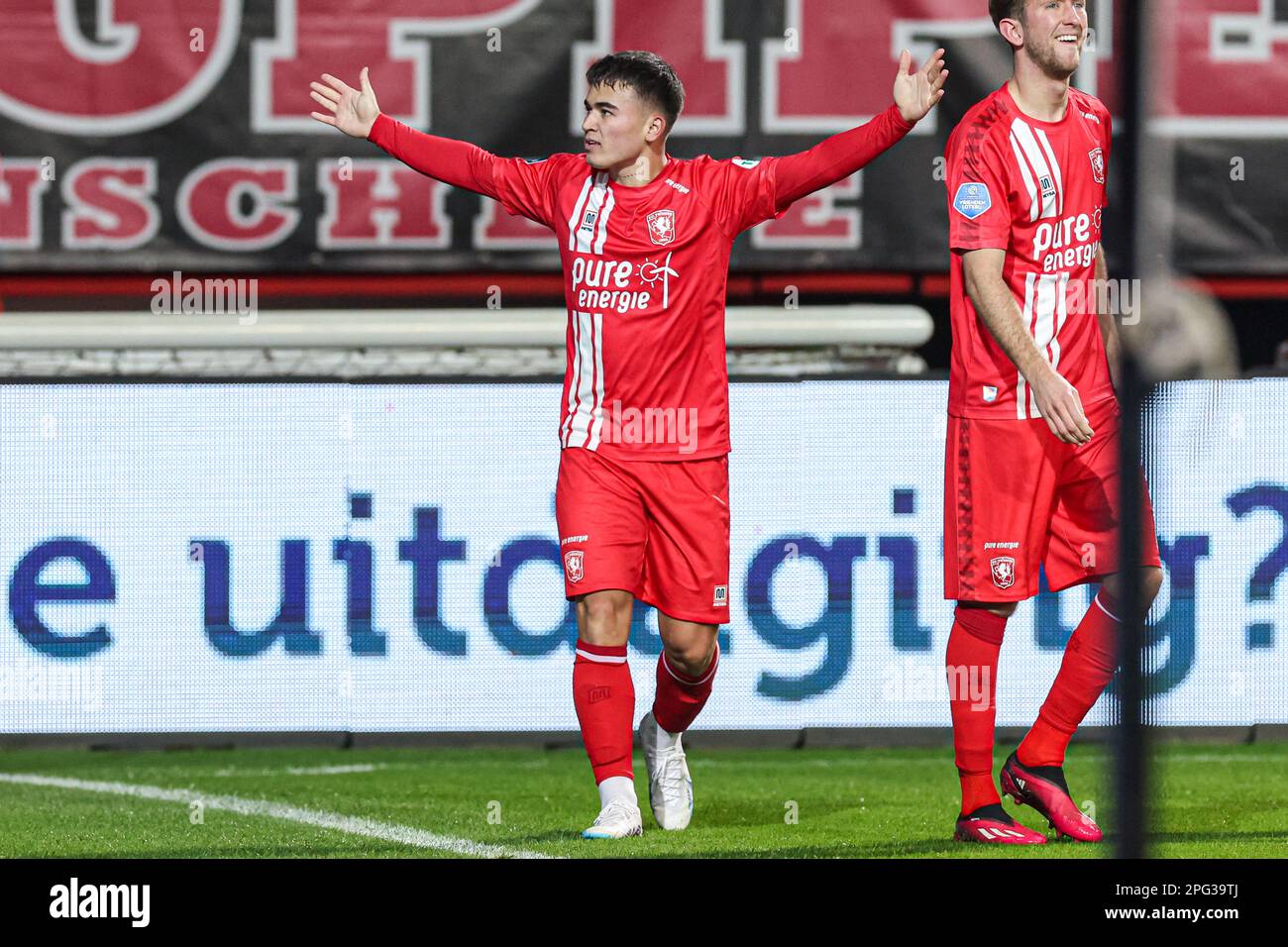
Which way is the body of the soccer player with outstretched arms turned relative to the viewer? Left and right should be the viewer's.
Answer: facing the viewer

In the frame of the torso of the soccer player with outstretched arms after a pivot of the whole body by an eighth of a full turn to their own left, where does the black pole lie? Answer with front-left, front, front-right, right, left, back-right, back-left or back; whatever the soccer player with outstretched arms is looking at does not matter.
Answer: front-right
